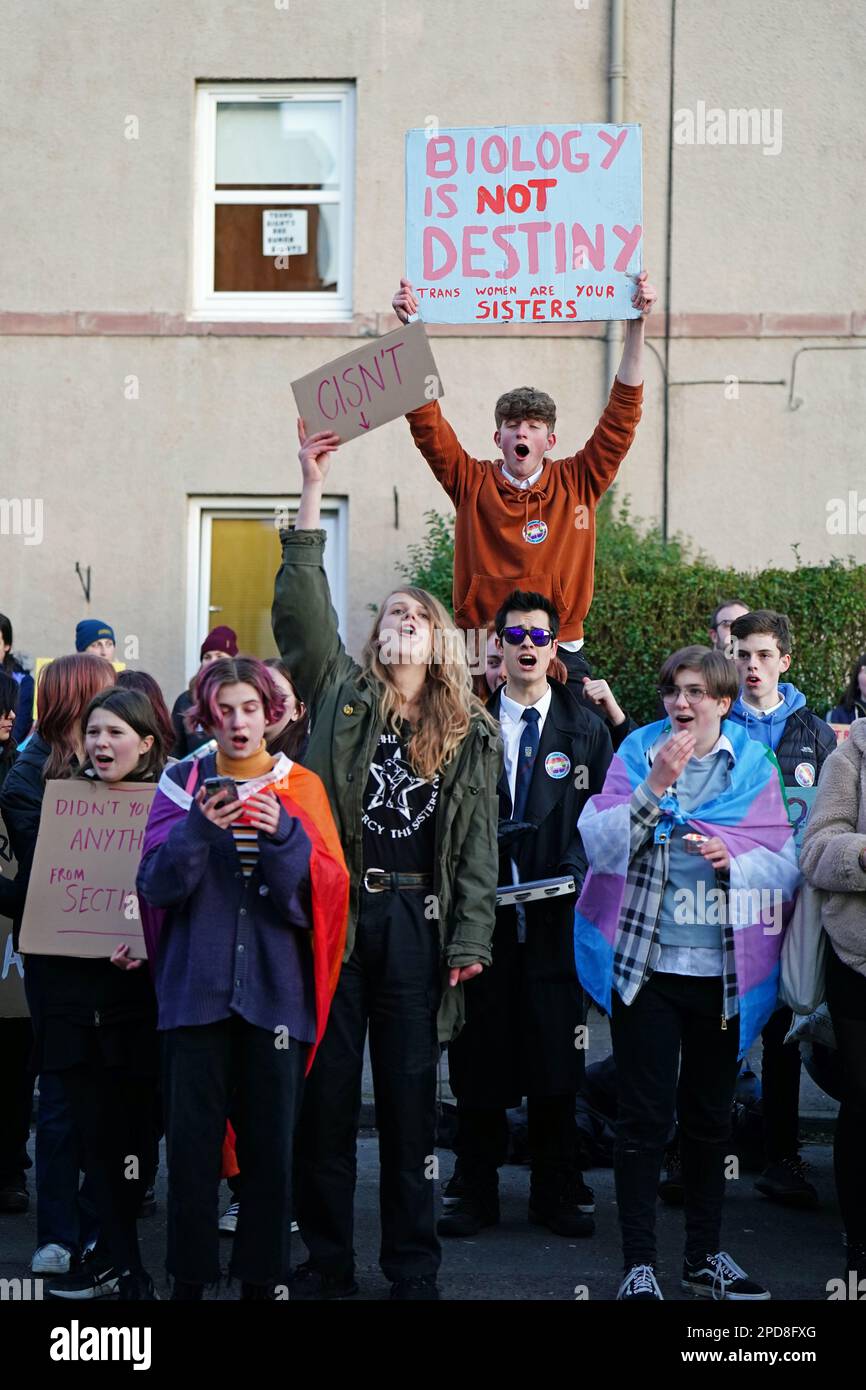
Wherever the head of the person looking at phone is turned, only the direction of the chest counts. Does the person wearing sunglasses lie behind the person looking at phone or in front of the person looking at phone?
behind

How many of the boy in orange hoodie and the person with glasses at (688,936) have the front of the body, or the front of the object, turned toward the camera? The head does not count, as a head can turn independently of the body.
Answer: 2

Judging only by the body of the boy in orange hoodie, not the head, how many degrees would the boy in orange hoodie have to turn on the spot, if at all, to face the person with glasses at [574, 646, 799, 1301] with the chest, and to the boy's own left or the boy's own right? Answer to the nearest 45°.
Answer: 0° — they already face them

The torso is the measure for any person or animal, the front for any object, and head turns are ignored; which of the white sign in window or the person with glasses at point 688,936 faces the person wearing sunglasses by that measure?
the white sign in window

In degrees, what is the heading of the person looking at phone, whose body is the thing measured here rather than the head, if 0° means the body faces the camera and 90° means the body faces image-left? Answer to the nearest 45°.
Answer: approximately 0°
